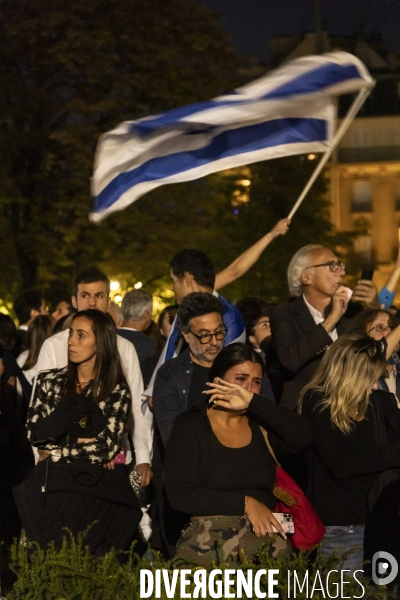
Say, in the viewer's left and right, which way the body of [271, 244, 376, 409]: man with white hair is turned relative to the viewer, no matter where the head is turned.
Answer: facing the viewer and to the right of the viewer

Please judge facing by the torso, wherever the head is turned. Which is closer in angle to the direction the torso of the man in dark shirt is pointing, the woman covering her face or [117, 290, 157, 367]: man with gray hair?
the woman covering her face

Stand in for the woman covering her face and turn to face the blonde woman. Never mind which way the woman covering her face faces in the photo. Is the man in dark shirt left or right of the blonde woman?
left

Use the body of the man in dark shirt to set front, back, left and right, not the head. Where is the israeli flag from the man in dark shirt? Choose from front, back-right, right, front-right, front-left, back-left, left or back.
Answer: back-left

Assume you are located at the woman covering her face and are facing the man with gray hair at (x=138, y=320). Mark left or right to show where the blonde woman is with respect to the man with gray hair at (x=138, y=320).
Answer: right

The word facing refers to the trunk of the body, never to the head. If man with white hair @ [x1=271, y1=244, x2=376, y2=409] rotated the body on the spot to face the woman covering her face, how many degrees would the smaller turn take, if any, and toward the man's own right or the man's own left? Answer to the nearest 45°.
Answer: approximately 45° to the man's own right

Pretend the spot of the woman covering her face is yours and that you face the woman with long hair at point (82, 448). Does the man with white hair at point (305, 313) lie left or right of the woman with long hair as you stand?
right

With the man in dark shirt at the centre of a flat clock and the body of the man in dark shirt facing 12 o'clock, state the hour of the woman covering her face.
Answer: The woman covering her face is roughly at 11 o'clock from the man in dark shirt.

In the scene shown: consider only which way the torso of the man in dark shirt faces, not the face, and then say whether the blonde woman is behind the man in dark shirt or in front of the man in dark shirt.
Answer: in front

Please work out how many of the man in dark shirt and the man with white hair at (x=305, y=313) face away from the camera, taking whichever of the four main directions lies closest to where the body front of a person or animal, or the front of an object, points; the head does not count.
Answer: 0
